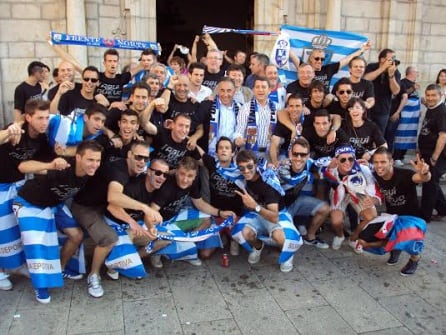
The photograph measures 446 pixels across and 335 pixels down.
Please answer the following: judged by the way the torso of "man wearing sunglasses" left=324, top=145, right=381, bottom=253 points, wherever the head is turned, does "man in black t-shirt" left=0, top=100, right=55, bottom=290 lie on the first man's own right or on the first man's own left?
on the first man's own right

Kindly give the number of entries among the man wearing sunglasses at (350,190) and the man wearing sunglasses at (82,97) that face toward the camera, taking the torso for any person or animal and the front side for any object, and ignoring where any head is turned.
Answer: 2

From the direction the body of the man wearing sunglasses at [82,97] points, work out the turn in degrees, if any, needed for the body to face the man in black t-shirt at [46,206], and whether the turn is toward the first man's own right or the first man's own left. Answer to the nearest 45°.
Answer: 0° — they already face them

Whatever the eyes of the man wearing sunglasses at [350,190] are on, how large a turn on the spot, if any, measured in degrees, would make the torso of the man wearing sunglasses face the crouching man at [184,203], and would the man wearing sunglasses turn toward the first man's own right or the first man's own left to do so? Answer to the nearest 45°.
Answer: approximately 45° to the first man's own right

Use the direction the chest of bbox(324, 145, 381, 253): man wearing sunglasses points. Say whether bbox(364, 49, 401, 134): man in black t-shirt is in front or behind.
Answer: behind

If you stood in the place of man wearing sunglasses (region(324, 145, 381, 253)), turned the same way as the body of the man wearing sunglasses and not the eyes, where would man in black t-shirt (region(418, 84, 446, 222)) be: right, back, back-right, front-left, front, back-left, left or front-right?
back-left

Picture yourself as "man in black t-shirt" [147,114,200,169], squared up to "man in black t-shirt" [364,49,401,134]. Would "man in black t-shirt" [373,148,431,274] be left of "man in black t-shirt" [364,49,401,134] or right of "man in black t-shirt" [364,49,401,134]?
right

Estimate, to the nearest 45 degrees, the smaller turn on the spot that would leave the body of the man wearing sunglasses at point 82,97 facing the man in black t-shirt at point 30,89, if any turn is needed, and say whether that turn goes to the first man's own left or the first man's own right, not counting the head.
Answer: approximately 135° to the first man's own right
